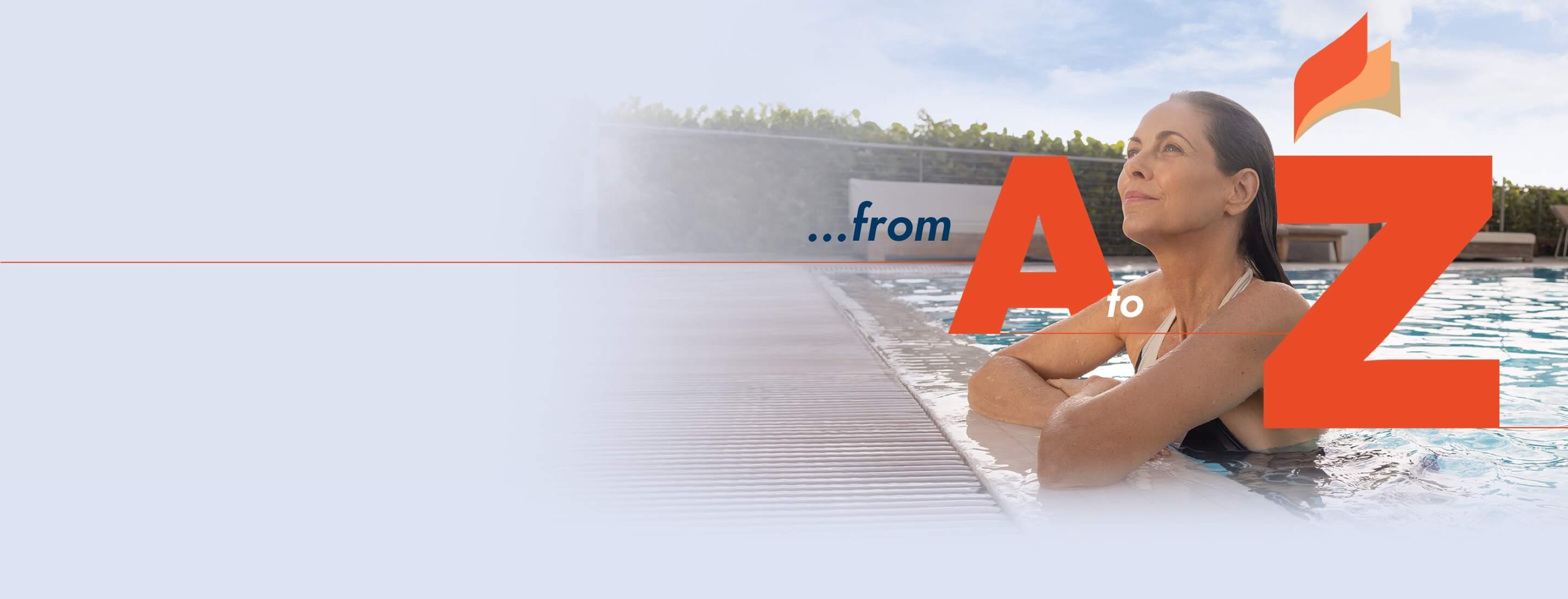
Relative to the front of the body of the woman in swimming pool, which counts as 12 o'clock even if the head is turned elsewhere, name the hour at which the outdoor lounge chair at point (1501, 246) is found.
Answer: The outdoor lounge chair is roughly at 5 o'clock from the woman in swimming pool.

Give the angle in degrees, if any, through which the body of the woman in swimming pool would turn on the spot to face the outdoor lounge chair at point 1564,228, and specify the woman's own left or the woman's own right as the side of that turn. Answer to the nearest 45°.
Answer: approximately 135° to the woman's own right

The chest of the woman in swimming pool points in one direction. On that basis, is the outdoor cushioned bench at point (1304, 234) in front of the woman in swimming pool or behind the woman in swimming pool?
behind

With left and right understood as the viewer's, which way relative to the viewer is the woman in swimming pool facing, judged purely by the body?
facing the viewer and to the left of the viewer
